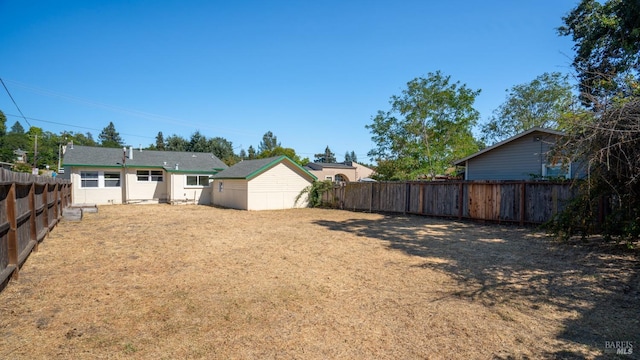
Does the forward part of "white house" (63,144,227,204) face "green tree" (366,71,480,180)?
no

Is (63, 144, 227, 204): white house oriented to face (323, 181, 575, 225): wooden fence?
no

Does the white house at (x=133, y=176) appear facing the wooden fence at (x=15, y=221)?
no
